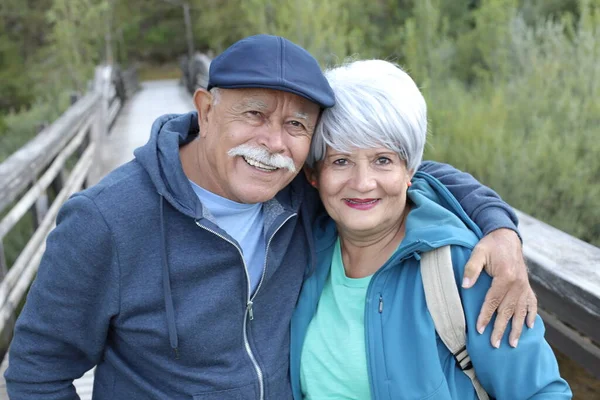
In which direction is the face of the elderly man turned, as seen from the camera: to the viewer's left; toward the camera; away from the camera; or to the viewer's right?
toward the camera

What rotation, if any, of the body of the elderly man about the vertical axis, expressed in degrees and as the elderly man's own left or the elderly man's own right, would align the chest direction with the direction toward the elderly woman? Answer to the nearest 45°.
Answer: approximately 45° to the elderly man's own left

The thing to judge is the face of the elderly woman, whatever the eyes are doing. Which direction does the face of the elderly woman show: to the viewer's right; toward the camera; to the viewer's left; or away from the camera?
toward the camera

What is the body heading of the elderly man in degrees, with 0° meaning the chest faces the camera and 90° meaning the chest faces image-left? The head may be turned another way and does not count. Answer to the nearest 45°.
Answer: approximately 315°
